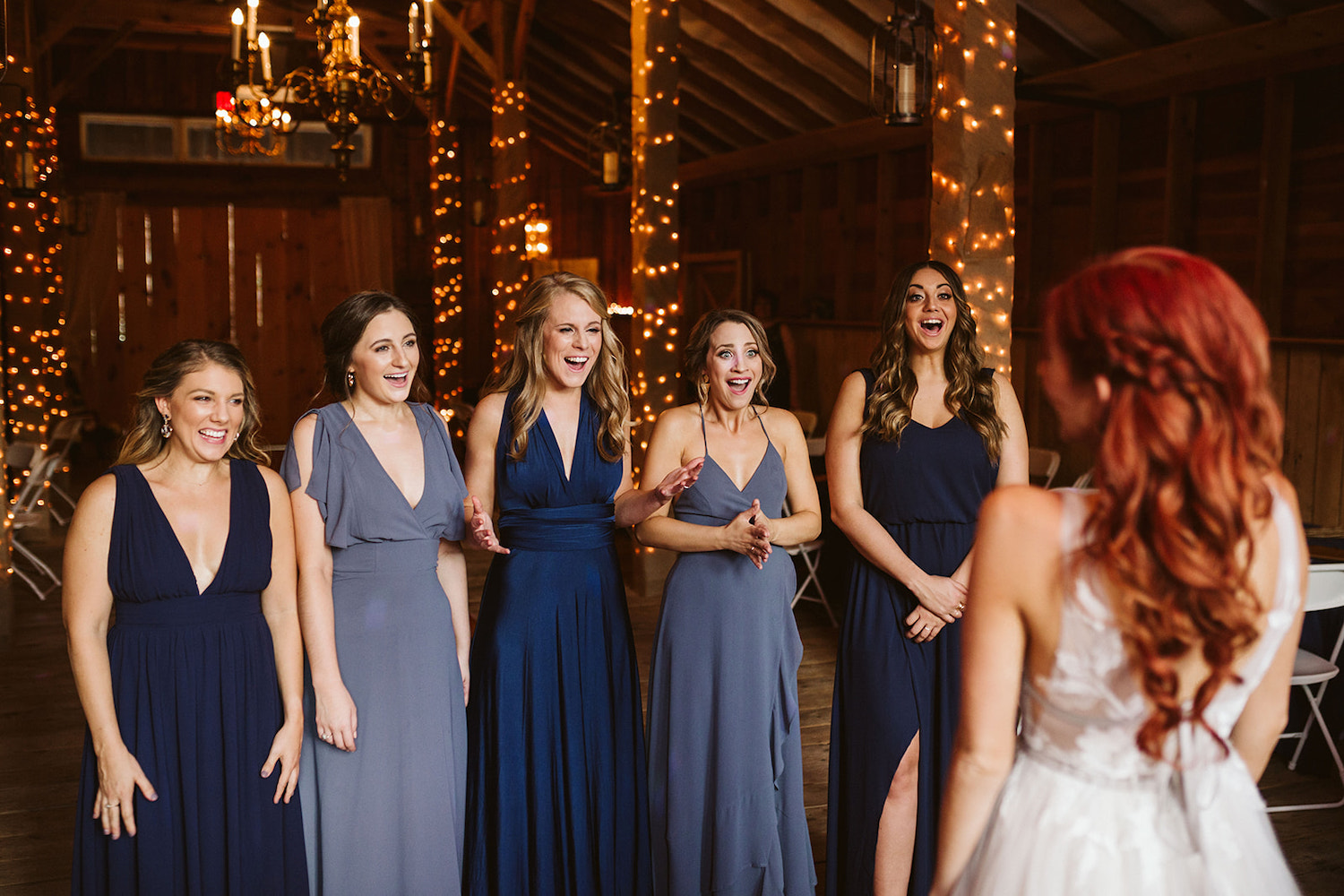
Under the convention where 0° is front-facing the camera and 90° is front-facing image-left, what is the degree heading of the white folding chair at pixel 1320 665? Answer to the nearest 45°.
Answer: approximately 45°

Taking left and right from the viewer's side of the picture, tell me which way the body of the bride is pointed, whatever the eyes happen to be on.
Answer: facing away from the viewer and to the left of the viewer

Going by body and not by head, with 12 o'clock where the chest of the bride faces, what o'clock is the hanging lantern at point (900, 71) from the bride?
The hanging lantern is roughly at 1 o'clock from the bride.

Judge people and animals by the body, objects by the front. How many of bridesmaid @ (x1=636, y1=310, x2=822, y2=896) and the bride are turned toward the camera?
1

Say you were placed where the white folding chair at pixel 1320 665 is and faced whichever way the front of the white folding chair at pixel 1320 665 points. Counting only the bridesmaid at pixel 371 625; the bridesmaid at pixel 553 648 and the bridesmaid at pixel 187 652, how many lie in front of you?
3

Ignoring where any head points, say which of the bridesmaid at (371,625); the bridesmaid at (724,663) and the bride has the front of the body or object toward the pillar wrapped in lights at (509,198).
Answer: the bride

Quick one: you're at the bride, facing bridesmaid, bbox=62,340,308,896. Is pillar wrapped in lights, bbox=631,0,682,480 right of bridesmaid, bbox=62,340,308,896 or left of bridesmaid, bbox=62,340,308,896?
right

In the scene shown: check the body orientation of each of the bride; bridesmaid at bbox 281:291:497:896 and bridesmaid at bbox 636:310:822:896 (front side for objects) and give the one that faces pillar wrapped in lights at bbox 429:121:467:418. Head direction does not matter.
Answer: the bride

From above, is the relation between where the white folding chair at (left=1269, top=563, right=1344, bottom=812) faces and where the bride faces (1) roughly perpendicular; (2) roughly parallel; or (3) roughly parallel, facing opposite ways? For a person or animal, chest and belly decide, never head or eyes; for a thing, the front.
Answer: roughly perpendicular
